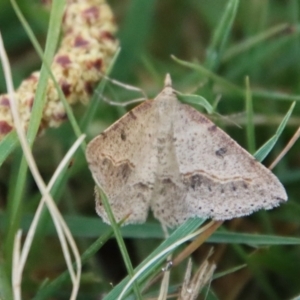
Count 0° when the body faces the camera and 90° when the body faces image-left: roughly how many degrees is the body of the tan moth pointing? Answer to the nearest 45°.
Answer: approximately 180°

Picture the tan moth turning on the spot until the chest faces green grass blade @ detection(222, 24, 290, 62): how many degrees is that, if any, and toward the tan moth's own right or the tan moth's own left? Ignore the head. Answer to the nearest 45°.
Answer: approximately 45° to the tan moth's own right
